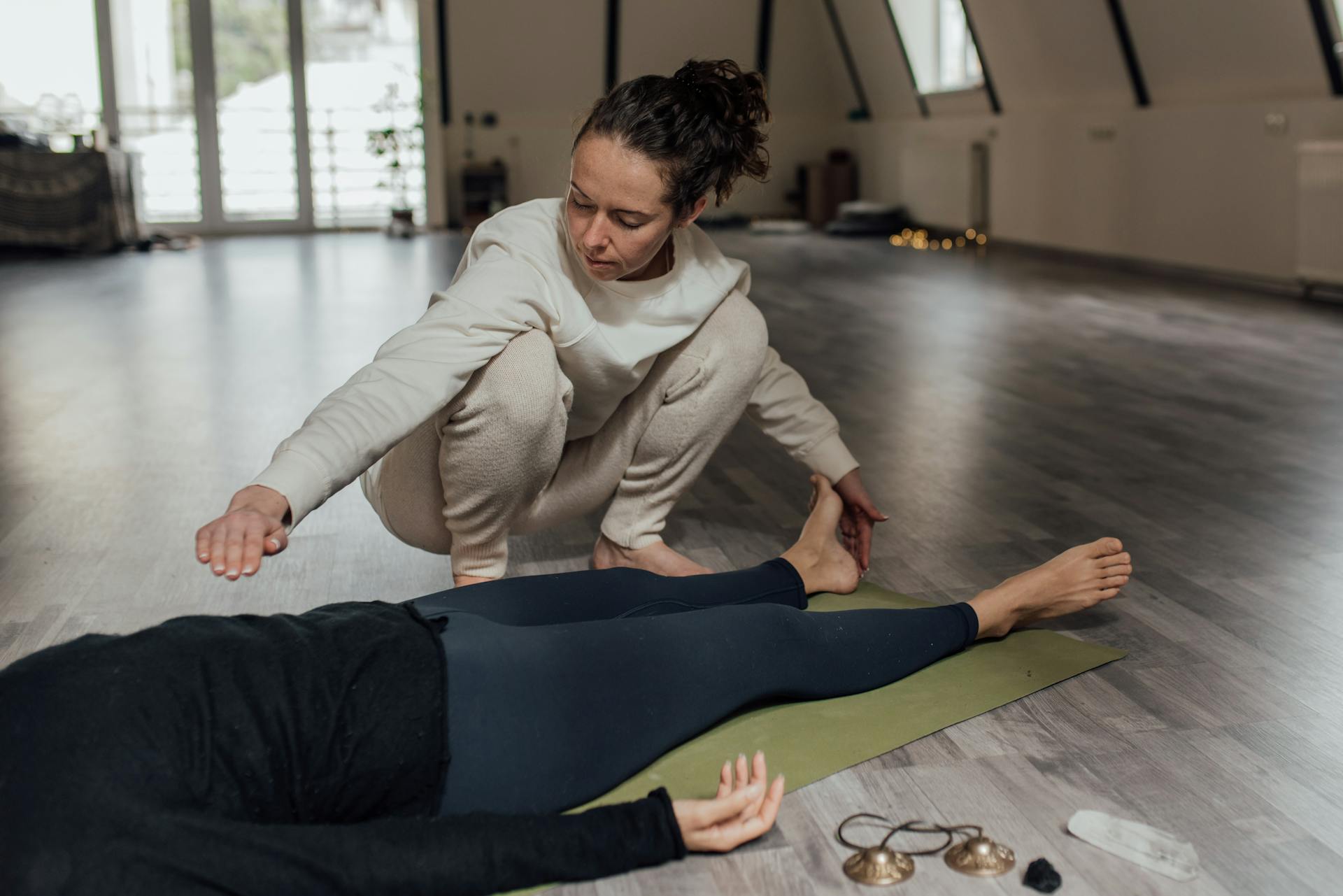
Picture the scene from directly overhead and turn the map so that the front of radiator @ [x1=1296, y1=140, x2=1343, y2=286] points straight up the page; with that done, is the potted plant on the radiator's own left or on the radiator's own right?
on the radiator's own right

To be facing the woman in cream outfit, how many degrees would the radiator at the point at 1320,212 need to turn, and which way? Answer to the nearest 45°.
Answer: approximately 45° to its left

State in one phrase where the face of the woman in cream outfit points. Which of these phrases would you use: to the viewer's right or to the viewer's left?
to the viewer's left

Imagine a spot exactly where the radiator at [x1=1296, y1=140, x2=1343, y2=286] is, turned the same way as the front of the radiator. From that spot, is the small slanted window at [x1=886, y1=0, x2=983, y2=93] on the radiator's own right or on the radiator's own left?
on the radiator's own right

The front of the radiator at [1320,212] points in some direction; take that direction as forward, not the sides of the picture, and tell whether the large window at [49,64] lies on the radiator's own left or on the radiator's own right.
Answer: on the radiator's own right

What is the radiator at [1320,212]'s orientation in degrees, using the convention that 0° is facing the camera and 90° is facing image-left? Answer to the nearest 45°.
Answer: approximately 45°

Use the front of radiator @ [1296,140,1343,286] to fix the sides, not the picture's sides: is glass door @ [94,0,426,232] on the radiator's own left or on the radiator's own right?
on the radiator's own right
